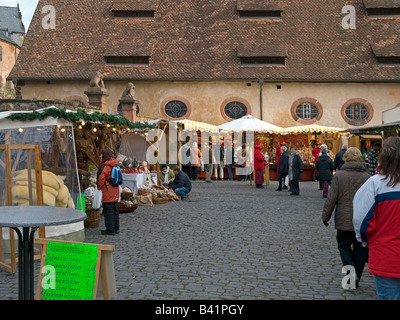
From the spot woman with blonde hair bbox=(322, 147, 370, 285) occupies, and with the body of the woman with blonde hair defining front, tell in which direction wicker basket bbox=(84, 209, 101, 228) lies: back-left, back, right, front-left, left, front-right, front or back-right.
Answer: front-left

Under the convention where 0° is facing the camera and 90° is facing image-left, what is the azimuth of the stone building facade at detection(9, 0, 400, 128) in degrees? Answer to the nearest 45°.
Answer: approximately 0°

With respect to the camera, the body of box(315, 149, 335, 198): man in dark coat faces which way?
away from the camera

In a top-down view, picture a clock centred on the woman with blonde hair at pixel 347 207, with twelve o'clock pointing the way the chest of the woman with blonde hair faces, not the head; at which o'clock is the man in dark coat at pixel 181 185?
The man in dark coat is roughly at 11 o'clock from the woman with blonde hair.

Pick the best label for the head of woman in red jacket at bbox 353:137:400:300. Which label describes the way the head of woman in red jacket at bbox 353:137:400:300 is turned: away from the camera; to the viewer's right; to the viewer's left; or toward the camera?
away from the camera

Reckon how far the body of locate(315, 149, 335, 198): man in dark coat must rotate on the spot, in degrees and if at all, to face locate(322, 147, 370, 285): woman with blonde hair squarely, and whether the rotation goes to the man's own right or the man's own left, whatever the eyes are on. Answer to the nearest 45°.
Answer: approximately 180°

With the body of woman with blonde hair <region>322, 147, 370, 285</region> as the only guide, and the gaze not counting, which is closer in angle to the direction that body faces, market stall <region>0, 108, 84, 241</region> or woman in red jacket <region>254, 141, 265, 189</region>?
the woman in red jacket

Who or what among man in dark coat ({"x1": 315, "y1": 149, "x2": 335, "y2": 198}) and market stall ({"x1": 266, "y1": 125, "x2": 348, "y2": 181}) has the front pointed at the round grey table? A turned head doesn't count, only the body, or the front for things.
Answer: the market stall

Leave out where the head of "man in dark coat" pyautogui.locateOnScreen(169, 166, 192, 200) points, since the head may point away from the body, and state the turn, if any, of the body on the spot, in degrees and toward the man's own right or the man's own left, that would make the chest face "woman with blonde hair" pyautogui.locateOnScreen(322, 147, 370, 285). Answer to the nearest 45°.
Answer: approximately 90° to the man's own left

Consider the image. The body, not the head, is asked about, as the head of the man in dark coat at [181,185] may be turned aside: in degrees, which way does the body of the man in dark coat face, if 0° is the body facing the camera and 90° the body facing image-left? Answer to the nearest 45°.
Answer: approximately 90°

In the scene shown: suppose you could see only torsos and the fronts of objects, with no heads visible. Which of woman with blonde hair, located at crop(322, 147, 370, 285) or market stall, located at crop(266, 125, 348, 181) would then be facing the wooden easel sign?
the market stall

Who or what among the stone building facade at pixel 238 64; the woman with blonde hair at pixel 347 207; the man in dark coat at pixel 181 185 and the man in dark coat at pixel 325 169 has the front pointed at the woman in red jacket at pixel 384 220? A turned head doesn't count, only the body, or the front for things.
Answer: the stone building facade

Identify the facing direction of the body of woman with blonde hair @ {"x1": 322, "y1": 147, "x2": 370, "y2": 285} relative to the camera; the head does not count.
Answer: away from the camera

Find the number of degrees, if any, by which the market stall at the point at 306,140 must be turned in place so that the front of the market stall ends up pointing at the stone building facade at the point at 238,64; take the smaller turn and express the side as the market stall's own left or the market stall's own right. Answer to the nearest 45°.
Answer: approximately 135° to the market stall's own right

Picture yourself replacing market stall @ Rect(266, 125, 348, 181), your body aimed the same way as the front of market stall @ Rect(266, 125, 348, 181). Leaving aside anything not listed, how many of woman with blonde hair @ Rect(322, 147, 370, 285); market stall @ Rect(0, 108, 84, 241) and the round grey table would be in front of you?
3

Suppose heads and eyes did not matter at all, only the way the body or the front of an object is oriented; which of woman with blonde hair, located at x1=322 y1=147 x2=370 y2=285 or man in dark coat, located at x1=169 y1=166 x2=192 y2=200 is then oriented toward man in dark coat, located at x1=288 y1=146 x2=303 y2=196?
the woman with blonde hair

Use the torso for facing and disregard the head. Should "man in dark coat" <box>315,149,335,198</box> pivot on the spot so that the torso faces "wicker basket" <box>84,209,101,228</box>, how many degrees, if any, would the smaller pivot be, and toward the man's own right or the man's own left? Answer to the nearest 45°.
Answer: approximately 135° to the man's own left

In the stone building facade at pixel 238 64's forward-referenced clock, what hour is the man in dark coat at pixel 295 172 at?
The man in dark coat is roughly at 12 o'clock from the stone building facade.
